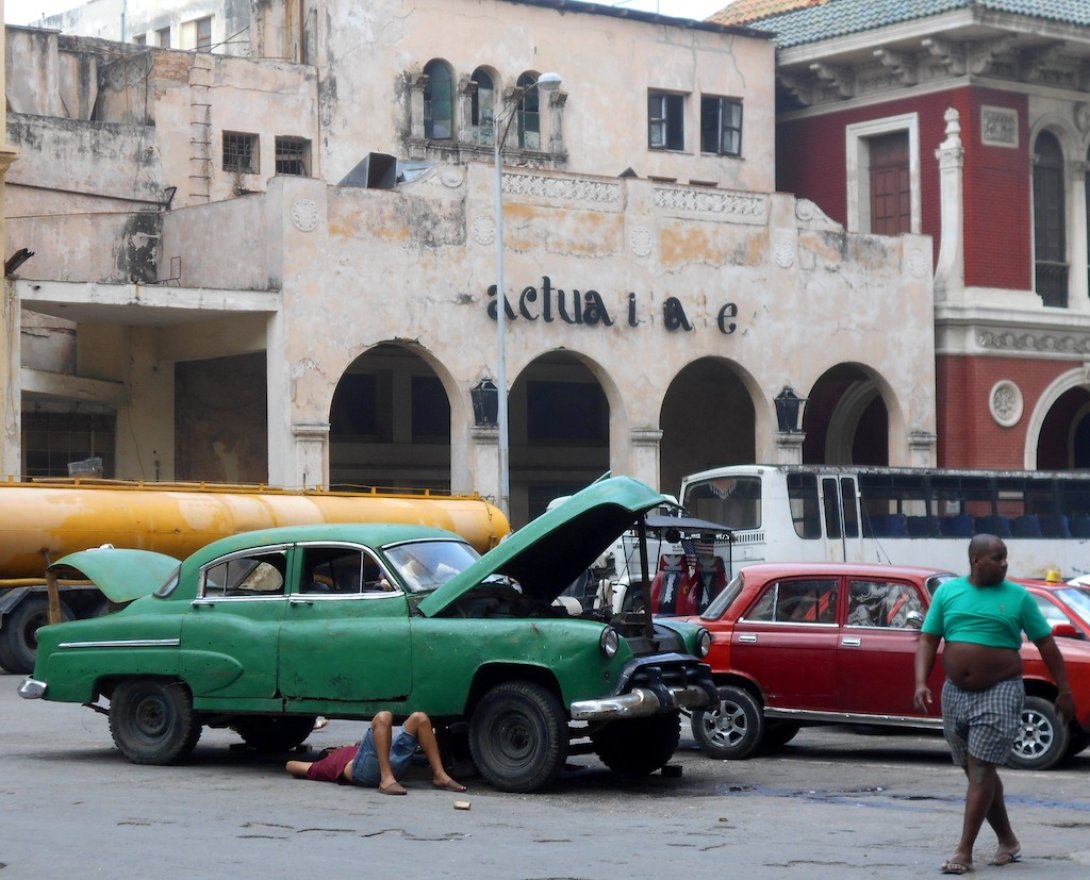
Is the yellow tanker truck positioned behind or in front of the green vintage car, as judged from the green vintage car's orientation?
behind

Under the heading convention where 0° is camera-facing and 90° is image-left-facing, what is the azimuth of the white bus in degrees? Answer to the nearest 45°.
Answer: approximately 45°

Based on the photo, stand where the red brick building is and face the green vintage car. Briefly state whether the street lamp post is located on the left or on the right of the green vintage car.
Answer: right

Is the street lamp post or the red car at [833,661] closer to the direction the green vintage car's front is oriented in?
the red car

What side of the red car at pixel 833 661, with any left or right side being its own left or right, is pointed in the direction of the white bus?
left

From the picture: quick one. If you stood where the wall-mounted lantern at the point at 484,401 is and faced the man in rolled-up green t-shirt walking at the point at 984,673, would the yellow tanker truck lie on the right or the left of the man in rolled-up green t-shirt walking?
right

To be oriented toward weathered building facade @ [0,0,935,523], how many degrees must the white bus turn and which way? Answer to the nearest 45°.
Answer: approximately 45° to its right

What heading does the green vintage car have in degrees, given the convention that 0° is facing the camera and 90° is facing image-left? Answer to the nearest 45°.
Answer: approximately 315°

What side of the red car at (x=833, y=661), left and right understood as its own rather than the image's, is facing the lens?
right

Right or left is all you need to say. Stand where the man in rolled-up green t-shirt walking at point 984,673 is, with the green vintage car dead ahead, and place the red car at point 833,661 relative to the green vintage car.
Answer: right

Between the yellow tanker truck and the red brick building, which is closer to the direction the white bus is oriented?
the yellow tanker truck

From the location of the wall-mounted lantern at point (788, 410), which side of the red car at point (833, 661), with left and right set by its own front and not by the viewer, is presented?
left
